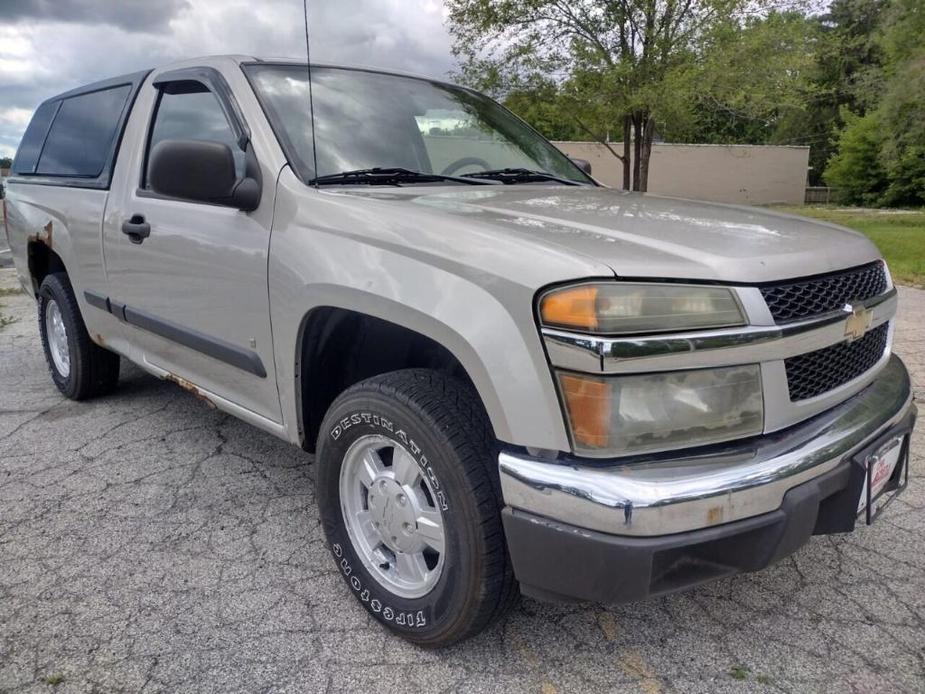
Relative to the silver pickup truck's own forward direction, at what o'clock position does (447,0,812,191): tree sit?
The tree is roughly at 8 o'clock from the silver pickup truck.

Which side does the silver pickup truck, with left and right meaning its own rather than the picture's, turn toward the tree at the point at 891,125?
left

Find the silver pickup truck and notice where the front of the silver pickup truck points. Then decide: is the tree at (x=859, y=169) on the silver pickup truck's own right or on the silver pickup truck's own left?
on the silver pickup truck's own left

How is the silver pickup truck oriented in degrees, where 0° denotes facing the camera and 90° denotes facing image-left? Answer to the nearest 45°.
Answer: approximately 315°
